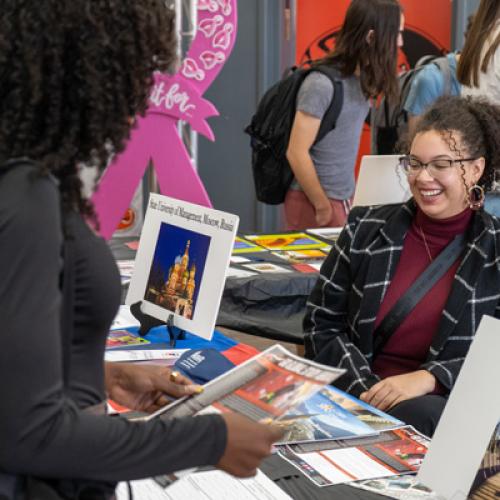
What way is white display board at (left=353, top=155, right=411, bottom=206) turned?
away from the camera

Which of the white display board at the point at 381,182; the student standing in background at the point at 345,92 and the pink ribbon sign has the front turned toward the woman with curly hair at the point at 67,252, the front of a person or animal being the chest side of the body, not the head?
the pink ribbon sign

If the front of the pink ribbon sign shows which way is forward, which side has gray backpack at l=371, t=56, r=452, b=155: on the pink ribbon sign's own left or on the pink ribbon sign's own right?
on the pink ribbon sign's own left

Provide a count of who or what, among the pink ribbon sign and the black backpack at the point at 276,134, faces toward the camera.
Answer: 1

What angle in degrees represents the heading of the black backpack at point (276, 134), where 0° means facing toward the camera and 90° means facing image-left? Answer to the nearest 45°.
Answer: approximately 90°

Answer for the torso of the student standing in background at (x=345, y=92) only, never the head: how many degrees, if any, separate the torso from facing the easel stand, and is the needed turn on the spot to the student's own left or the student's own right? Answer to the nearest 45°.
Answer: approximately 90° to the student's own right
